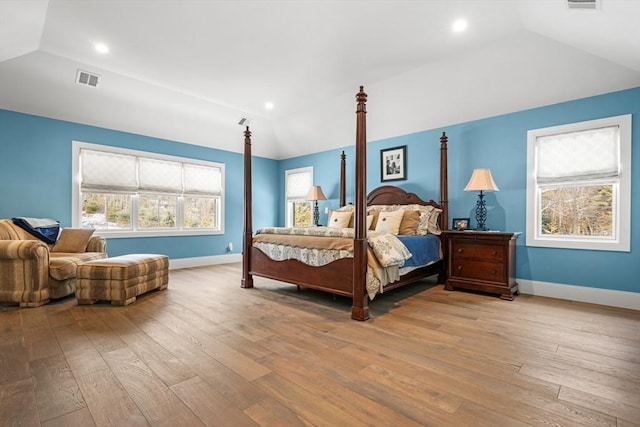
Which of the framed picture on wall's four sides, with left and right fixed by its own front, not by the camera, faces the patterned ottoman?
front

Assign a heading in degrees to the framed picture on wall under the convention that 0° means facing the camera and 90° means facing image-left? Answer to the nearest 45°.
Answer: approximately 45°

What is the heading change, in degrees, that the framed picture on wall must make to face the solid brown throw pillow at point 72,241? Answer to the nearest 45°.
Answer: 0° — it already faces it

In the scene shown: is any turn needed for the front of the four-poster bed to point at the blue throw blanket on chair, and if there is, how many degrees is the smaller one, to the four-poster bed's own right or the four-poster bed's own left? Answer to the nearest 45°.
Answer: approximately 45° to the four-poster bed's own right

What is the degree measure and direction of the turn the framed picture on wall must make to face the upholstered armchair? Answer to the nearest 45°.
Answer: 0° — it already faces it

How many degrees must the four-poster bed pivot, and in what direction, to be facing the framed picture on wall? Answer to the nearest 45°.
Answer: approximately 135° to its right

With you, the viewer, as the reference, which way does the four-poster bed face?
facing the viewer and to the left of the viewer

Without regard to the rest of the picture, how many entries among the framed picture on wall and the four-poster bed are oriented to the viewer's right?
0

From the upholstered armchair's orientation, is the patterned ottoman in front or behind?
in front

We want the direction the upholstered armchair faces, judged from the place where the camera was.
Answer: facing the viewer and to the right of the viewer

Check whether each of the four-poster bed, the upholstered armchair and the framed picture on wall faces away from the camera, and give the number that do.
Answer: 0

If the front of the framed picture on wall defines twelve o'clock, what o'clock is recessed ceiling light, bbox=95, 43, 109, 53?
The recessed ceiling light is roughly at 12 o'clock from the framed picture on wall.
